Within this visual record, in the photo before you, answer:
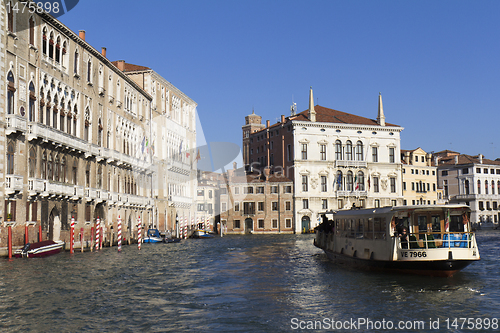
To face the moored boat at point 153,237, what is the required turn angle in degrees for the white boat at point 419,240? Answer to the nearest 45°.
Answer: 0° — it already faces it

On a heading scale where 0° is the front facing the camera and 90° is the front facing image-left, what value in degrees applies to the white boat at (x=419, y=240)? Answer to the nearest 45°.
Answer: approximately 135°

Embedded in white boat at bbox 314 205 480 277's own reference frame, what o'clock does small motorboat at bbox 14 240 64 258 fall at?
The small motorboat is roughly at 11 o'clock from the white boat.
